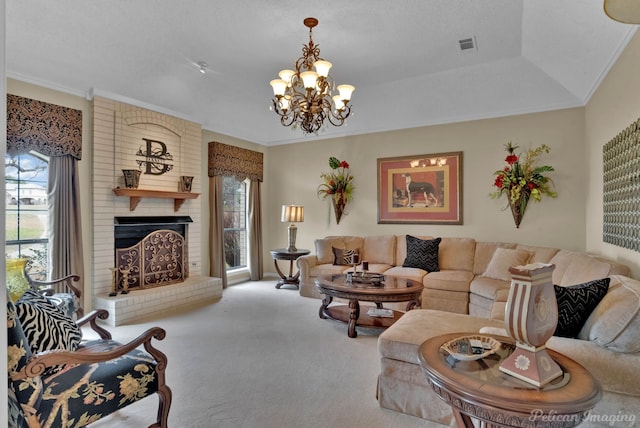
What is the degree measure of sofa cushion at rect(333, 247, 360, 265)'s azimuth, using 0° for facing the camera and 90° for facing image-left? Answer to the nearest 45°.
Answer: approximately 0°

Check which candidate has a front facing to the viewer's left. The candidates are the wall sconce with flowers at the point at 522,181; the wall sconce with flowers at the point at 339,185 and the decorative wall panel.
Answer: the decorative wall panel

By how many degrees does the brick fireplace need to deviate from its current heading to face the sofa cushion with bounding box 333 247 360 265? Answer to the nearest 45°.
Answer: approximately 45° to its left

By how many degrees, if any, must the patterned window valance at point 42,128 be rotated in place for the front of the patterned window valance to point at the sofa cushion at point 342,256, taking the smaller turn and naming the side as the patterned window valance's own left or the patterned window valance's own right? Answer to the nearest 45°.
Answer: approximately 45° to the patterned window valance's own left

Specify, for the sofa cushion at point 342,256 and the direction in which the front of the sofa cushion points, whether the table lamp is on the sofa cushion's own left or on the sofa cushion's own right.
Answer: on the sofa cushion's own right

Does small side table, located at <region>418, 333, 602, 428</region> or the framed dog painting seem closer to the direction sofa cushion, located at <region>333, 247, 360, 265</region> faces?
the small side table

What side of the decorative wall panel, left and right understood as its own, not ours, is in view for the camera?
left
